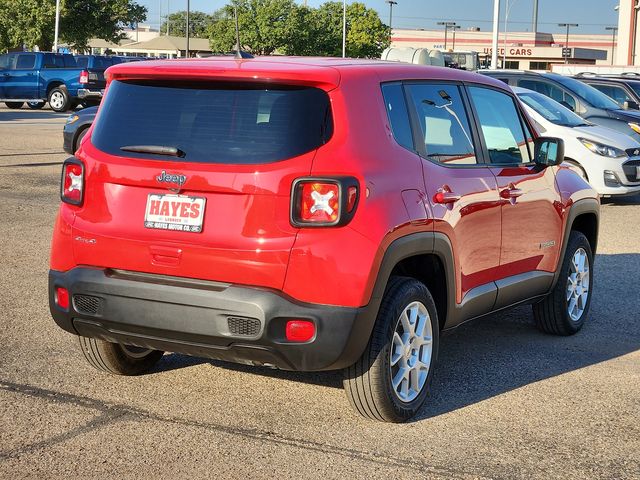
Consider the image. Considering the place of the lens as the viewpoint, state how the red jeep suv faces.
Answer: facing away from the viewer and to the right of the viewer

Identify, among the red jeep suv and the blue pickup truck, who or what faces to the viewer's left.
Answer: the blue pickup truck

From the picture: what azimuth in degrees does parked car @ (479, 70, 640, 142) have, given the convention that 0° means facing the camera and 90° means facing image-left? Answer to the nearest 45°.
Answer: approximately 315°

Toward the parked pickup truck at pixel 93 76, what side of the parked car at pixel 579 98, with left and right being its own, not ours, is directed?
back

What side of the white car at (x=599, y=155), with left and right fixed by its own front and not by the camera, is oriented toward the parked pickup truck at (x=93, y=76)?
back

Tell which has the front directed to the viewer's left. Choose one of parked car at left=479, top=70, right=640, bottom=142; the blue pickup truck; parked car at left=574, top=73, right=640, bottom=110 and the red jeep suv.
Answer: the blue pickup truck

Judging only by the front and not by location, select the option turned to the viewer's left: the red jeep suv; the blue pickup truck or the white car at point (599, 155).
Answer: the blue pickup truck

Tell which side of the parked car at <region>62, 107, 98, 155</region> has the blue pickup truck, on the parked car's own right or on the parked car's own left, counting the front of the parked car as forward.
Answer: on the parked car's own right

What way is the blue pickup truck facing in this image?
to the viewer's left

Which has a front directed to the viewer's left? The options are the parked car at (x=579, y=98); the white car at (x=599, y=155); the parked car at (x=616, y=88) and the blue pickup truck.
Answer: the blue pickup truck
